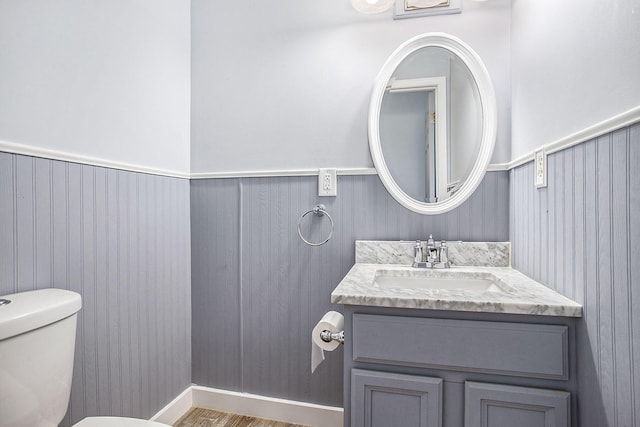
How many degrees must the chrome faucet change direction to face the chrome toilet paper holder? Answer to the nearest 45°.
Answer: approximately 45° to its right

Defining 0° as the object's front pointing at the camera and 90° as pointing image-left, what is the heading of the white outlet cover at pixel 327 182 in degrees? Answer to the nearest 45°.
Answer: approximately 0°

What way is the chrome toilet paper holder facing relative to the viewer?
to the viewer's left

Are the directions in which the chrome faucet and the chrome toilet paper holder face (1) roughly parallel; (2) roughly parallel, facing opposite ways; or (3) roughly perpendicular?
roughly perpendicular

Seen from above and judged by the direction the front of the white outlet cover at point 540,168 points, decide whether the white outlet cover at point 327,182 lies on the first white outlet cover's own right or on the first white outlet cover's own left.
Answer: on the first white outlet cover's own right

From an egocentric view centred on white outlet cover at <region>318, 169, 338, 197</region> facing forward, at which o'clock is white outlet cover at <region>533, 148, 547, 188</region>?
white outlet cover at <region>533, 148, 547, 188</region> is roughly at 10 o'clock from white outlet cover at <region>318, 169, 338, 197</region>.
